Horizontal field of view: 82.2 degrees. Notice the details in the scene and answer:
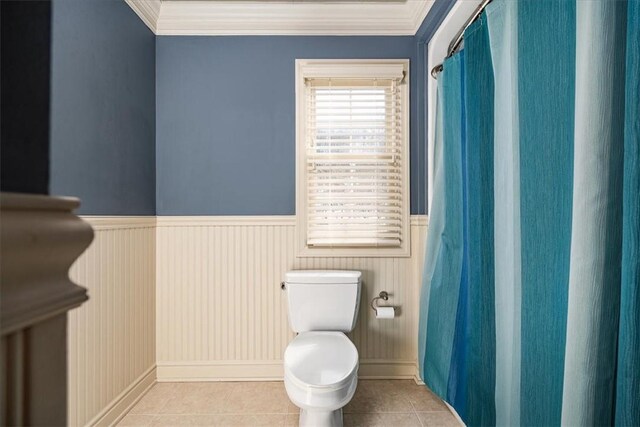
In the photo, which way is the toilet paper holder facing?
toward the camera

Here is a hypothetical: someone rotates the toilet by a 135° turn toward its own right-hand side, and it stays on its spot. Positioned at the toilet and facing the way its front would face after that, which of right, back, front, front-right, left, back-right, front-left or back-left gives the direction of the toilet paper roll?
right

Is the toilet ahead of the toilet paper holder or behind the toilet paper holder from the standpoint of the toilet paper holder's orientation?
ahead

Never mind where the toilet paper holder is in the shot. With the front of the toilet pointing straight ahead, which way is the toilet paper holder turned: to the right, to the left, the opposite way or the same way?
the same way

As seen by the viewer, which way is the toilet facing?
toward the camera

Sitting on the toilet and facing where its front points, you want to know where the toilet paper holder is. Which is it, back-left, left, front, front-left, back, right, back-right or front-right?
back-left

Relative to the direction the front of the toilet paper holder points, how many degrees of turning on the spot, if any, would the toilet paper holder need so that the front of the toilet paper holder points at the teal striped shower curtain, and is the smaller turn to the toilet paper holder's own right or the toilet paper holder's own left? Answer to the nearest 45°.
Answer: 0° — it already faces it

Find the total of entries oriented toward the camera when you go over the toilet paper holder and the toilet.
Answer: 2
